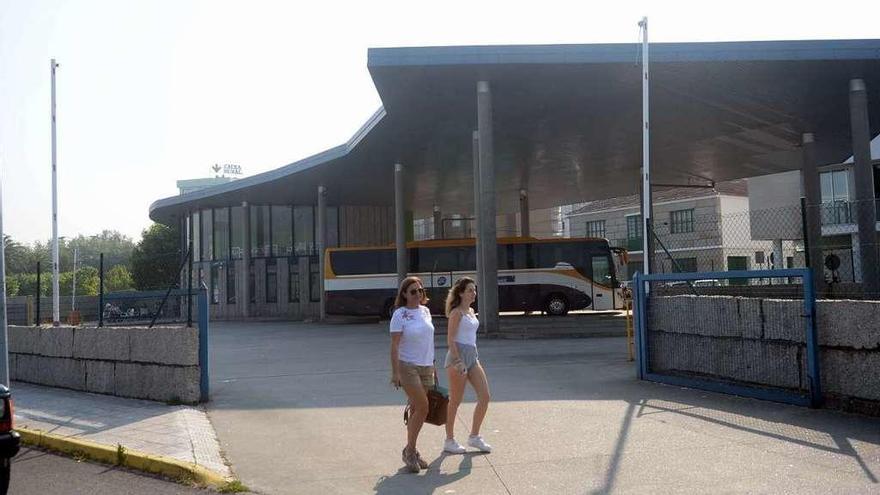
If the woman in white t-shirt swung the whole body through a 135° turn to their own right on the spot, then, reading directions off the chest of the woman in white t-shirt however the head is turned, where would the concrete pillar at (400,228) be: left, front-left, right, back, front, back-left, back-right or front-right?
right

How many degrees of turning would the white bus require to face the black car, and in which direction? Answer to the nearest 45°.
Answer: approximately 90° to its right

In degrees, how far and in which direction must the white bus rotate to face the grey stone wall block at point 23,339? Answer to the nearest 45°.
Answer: approximately 135° to its right

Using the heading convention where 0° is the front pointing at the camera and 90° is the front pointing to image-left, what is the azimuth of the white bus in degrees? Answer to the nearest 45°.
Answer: approximately 270°

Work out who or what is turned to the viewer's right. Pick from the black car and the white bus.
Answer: the white bus

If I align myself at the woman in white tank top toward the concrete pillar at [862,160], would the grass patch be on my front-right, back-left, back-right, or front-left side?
back-left

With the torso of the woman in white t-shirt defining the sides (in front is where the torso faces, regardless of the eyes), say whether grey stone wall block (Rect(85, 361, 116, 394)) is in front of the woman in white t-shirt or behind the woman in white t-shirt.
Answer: behind

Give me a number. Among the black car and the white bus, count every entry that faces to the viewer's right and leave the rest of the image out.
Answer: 1
